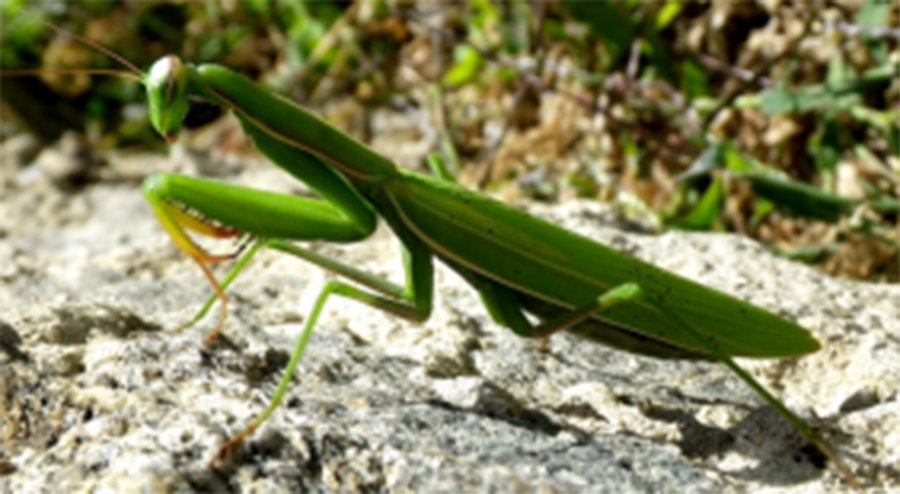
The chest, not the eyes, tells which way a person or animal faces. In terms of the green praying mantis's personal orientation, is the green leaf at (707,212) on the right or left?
on its right

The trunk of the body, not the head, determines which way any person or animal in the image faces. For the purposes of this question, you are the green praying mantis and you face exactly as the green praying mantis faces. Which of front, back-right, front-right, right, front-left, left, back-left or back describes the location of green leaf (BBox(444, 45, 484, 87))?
right

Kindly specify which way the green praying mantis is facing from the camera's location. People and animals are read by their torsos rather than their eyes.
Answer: facing to the left of the viewer

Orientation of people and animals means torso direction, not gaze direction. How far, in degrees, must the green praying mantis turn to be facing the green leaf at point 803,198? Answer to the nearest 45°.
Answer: approximately 135° to its right

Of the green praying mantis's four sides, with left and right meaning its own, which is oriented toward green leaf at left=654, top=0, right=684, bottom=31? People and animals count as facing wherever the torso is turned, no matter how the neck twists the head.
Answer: right

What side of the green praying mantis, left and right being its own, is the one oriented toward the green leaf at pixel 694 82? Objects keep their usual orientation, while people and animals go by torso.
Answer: right
